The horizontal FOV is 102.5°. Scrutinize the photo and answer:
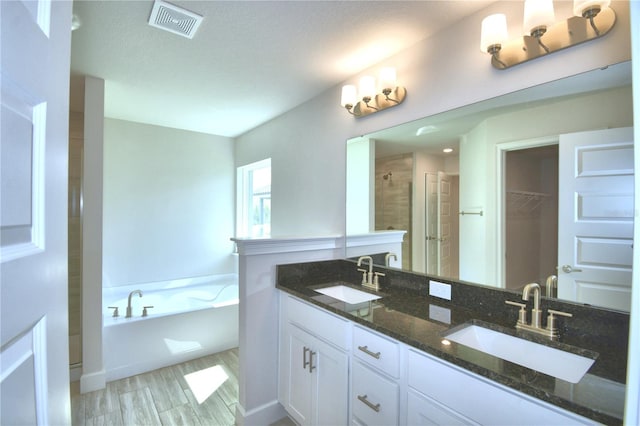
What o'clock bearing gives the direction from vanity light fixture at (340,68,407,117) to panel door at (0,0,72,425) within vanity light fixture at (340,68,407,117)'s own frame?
The panel door is roughly at 11 o'clock from the vanity light fixture.

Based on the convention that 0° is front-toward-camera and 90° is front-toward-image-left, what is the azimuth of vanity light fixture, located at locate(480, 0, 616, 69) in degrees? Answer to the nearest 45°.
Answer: approximately 45°

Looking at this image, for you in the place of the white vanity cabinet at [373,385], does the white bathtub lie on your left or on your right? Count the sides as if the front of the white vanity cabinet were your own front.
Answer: on your right

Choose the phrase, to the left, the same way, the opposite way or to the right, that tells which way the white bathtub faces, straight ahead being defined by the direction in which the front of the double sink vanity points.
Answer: to the left

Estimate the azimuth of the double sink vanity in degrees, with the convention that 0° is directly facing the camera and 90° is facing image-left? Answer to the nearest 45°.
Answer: approximately 45°

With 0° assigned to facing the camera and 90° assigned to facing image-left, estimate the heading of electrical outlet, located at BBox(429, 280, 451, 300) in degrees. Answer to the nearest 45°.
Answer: approximately 45°

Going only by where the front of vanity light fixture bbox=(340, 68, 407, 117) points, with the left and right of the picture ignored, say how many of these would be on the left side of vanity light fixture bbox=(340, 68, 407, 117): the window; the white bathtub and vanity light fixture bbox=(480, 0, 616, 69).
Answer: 1

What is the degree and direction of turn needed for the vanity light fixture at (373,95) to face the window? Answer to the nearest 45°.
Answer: approximately 90° to its right

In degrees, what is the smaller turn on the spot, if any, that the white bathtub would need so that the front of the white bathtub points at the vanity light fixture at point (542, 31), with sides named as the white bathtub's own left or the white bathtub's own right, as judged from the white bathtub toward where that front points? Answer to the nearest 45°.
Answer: approximately 45° to the white bathtub's own left
